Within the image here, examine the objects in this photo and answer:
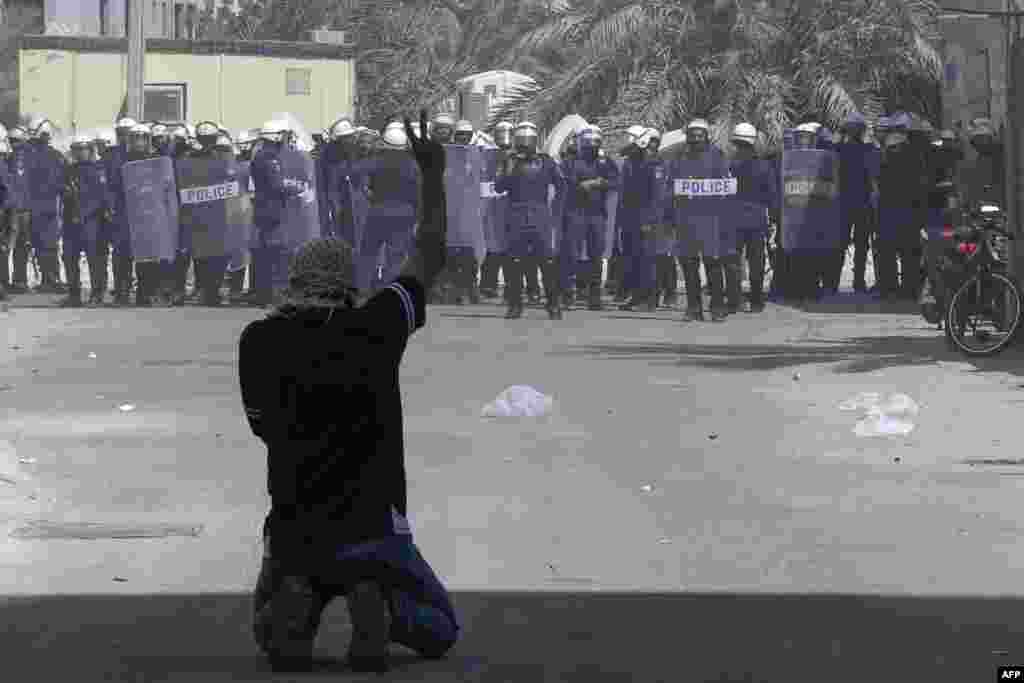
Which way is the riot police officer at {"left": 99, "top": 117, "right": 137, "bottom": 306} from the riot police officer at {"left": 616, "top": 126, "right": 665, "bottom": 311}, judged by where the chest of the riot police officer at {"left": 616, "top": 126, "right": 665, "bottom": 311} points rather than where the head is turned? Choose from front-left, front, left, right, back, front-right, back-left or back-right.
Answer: front-right

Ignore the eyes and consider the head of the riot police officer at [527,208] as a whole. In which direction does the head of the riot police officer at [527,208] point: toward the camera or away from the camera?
toward the camera

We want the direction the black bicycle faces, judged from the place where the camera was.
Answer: facing the viewer and to the right of the viewer

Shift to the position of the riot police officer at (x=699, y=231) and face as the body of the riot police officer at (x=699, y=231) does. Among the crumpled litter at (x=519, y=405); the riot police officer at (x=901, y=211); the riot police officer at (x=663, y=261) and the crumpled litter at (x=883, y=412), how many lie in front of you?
2

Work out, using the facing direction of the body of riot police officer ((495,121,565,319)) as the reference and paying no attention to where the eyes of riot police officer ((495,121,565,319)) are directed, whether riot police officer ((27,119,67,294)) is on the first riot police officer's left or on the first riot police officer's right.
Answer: on the first riot police officer's right

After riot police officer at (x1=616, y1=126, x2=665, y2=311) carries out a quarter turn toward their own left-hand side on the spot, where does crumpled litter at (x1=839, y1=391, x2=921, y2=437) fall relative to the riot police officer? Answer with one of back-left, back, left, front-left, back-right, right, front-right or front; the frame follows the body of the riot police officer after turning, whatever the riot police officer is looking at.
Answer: front-right

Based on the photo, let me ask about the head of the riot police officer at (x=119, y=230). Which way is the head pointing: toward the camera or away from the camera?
toward the camera

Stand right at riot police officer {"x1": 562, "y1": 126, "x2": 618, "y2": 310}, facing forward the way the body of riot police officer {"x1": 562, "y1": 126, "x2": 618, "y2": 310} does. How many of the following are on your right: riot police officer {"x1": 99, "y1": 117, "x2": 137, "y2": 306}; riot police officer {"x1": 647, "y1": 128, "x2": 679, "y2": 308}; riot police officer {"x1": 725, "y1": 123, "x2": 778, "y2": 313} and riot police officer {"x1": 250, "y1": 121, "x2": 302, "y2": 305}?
2

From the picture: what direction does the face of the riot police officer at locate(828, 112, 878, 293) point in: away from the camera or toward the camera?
toward the camera
